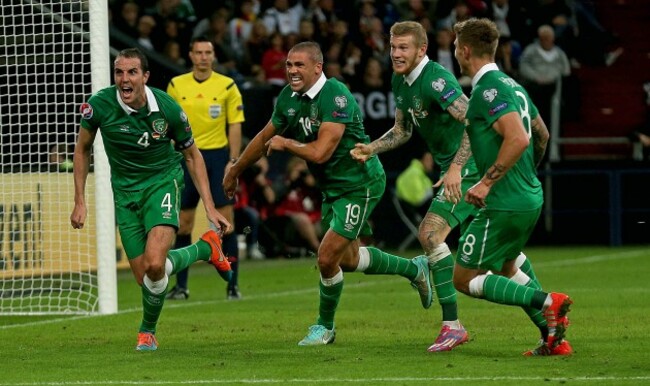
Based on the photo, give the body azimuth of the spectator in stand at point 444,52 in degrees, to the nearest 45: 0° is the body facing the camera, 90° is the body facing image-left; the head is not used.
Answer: approximately 0°

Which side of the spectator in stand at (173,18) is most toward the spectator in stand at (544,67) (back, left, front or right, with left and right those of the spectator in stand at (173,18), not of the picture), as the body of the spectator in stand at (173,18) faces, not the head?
left

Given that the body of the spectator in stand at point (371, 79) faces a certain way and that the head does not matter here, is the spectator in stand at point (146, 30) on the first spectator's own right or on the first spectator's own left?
on the first spectator's own right
